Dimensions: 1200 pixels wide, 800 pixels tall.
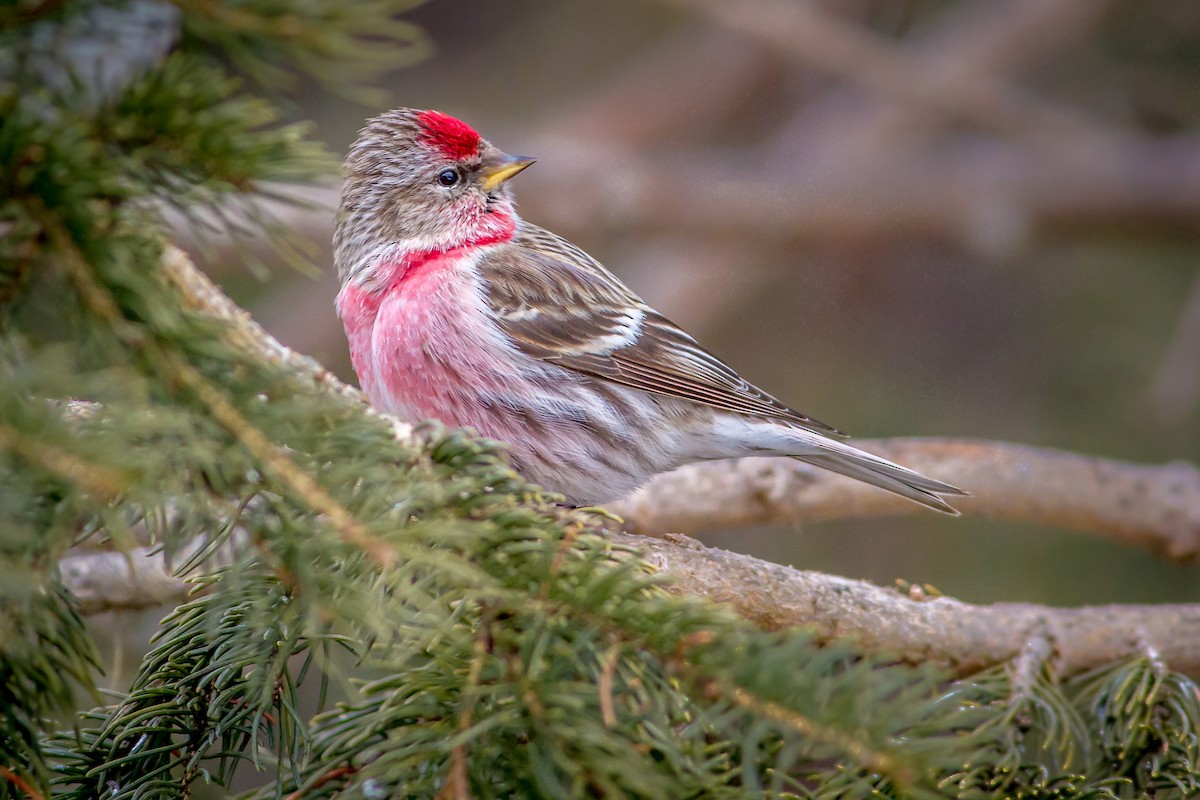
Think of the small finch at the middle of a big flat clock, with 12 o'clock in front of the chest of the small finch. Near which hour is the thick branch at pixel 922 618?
The thick branch is roughly at 7 o'clock from the small finch.

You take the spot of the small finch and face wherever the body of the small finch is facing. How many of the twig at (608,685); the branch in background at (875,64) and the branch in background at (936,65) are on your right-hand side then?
2

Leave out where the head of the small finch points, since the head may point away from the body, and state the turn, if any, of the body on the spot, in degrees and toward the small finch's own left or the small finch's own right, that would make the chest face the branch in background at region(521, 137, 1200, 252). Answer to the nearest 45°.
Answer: approximately 90° to the small finch's own right

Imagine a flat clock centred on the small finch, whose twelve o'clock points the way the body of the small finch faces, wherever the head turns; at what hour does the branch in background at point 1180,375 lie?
The branch in background is roughly at 5 o'clock from the small finch.

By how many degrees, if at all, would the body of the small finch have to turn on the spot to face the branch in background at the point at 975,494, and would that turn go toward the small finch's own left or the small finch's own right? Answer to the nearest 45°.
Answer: approximately 180°

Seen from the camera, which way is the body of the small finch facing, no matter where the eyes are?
to the viewer's left

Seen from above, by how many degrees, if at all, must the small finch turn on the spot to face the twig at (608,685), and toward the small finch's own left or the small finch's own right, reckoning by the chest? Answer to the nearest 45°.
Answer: approximately 90° to the small finch's own left

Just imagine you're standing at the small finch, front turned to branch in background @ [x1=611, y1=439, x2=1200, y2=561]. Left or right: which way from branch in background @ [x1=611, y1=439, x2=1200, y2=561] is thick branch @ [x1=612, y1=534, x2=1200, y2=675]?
right

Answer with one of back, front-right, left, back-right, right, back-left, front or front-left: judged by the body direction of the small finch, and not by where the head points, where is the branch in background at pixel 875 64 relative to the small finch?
right
